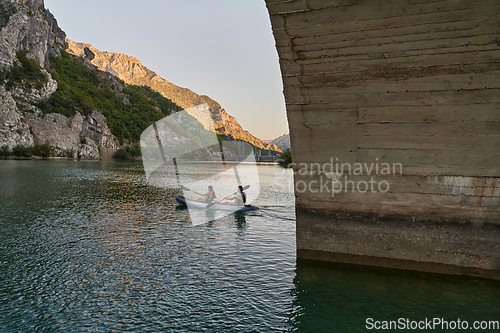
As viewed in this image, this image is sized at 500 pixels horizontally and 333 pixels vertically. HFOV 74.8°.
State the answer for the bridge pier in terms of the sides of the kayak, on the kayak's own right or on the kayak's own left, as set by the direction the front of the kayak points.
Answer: on the kayak's own left

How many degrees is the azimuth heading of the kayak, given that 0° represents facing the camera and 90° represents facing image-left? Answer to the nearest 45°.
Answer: approximately 90°
